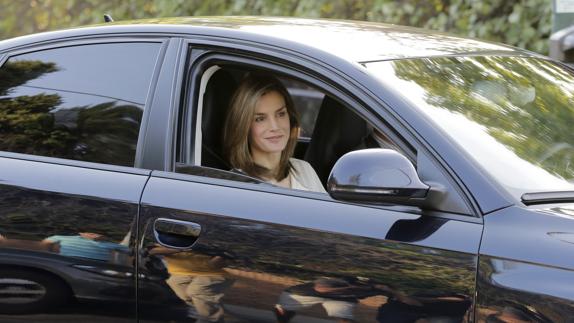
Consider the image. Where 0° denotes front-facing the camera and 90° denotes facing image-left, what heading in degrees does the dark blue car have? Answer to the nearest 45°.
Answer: approximately 315°

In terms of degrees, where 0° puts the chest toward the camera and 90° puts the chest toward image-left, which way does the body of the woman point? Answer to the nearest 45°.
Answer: approximately 315°

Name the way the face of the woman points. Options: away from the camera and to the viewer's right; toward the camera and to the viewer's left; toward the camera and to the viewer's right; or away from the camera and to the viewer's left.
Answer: toward the camera and to the viewer's right
